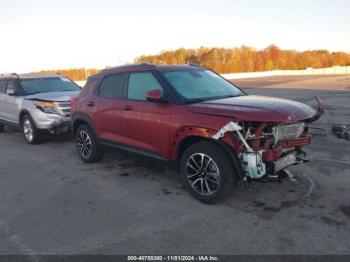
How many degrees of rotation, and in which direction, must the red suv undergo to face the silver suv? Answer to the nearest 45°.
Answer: approximately 180°

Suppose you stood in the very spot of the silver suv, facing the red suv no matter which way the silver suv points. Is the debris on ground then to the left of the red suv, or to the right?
left

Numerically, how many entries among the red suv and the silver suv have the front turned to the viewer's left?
0

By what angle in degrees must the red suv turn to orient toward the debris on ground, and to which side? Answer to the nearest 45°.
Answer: approximately 90° to its left

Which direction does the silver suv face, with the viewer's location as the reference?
facing the viewer and to the right of the viewer
